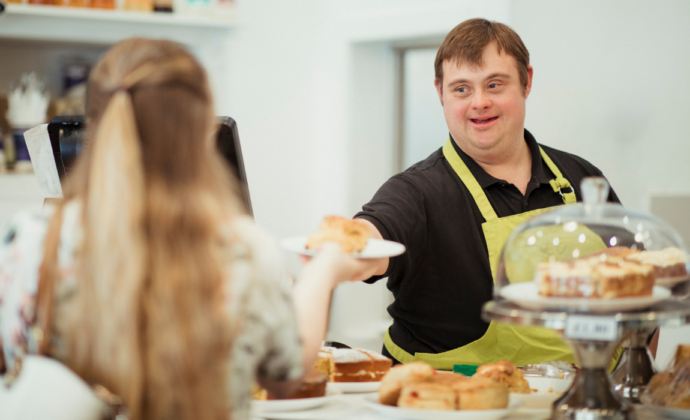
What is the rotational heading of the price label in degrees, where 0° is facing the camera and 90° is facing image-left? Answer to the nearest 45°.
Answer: approximately 0°

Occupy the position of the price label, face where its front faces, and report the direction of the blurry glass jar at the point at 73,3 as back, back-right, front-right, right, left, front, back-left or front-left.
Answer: back-right
